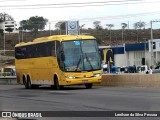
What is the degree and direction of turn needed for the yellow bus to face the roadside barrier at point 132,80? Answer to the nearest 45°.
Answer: approximately 45° to its left

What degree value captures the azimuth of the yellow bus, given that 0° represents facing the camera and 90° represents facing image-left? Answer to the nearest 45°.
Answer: approximately 315°
